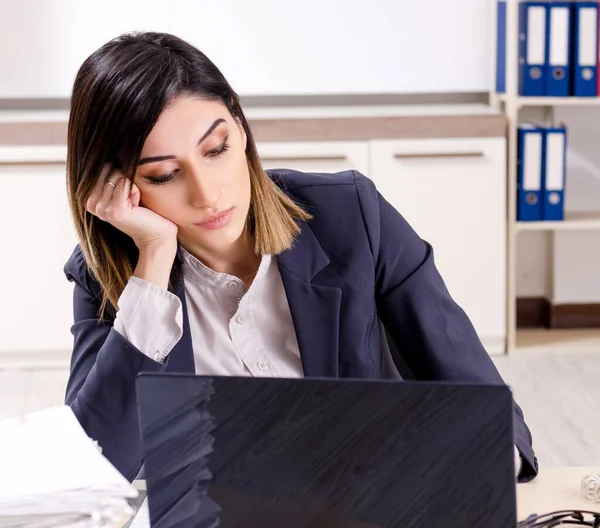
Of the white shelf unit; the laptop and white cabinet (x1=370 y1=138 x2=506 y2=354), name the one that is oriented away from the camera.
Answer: the laptop

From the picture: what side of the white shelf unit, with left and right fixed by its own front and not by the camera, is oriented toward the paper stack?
front

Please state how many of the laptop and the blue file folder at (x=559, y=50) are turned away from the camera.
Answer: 1

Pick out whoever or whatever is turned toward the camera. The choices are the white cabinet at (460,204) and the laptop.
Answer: the white cabinet

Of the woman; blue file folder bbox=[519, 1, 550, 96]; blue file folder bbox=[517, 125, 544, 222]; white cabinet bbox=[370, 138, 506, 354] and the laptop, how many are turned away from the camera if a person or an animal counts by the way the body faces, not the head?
1

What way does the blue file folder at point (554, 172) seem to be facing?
toward the camera

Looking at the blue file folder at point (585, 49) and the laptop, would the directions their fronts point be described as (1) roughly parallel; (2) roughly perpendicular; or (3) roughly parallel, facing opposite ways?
roughly parallel, facing opposite ways

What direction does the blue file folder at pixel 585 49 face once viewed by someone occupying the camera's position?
facing the viewer

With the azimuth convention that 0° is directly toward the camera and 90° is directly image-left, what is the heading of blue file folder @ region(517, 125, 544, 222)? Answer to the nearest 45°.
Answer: approximately 0°

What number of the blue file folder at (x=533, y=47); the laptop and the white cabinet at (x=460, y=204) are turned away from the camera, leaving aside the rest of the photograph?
1

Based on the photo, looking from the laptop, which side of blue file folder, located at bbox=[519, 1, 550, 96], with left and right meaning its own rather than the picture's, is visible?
front

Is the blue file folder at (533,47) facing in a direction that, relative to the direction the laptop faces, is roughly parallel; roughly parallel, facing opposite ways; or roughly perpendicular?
roughly parallel, facing opposite ways

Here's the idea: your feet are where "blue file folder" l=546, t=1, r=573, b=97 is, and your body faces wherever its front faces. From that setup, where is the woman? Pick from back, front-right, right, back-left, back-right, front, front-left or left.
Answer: front

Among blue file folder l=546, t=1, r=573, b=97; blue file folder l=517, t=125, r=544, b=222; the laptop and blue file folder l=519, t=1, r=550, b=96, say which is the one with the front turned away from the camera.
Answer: the laptop

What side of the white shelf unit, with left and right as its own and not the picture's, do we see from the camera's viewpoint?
front

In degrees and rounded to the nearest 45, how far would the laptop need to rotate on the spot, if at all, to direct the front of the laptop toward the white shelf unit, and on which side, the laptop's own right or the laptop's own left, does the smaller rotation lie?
0° — it already faces it
